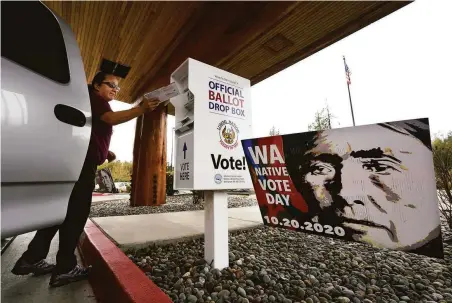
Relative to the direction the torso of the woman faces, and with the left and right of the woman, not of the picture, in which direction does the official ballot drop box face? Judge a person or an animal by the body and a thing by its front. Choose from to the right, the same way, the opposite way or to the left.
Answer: to the right

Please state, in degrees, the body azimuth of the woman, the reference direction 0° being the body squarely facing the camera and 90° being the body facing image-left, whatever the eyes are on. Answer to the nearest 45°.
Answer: approximately 270°

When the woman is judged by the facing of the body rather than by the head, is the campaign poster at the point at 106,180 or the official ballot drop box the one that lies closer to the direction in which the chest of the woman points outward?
the official ballot drop box

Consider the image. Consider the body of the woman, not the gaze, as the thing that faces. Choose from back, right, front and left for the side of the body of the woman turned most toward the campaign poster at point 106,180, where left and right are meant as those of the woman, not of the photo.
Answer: left

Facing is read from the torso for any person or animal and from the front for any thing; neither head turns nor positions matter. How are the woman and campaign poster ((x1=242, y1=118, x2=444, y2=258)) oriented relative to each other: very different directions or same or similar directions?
very different directions

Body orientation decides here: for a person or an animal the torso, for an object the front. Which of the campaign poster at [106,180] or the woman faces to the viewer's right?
the woman
